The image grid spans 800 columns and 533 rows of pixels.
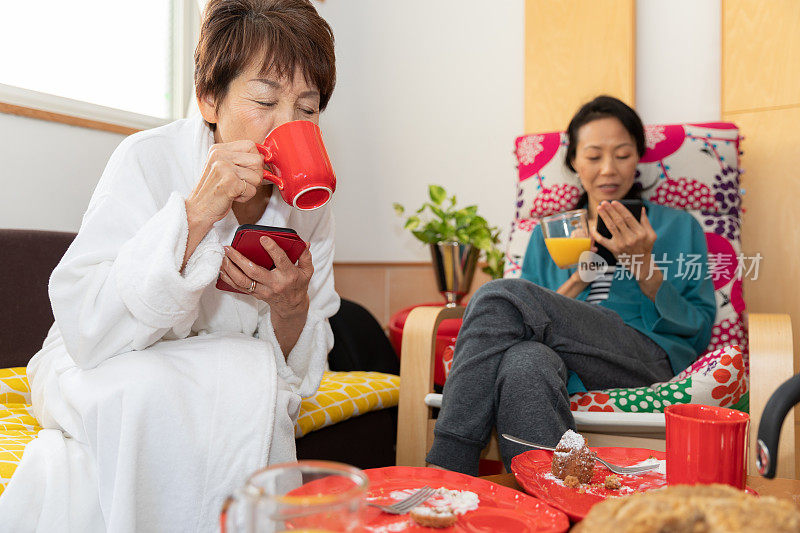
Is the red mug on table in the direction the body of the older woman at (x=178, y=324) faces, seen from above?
yes

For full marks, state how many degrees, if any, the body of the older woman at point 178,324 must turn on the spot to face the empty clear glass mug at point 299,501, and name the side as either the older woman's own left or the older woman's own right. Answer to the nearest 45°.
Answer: approximately 45° to the older woman's own right

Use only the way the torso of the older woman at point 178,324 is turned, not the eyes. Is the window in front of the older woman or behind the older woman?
behind

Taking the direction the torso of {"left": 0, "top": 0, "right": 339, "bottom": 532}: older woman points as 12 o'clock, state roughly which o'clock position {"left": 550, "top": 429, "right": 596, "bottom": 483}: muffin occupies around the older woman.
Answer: The muffin is roughly at 12 o'clock from the older woman.

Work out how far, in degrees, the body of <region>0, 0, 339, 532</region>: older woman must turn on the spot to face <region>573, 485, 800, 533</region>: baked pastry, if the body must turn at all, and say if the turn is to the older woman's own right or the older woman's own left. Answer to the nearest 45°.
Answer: approximately 45° to the older woman's own right

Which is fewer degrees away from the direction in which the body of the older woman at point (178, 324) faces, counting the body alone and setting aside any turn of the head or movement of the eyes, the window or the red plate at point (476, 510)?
the red plate

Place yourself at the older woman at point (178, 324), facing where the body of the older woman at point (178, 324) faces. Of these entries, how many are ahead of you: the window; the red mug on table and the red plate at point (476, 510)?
2

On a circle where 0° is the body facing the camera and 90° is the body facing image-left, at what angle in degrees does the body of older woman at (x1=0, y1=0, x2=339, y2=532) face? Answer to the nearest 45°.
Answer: approximately 315°

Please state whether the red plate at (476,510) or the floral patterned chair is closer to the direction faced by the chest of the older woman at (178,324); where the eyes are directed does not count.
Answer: the red plate

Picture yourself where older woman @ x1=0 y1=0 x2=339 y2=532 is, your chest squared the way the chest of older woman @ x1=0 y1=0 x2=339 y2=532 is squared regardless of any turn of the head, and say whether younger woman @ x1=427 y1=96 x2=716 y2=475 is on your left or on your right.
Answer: on your left

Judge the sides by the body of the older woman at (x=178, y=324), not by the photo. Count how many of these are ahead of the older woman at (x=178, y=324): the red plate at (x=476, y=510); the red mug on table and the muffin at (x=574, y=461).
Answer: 3

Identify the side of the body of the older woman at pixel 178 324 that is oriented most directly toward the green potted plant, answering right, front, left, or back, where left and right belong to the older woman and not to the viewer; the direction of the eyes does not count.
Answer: left

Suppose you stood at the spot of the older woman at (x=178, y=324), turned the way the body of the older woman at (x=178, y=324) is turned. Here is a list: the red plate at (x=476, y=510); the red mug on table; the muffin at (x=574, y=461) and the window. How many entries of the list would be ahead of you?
3

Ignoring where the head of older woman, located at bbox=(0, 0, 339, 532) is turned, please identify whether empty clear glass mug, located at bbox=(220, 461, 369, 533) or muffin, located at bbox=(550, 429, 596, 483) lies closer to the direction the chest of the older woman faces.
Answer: the muffin
